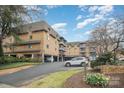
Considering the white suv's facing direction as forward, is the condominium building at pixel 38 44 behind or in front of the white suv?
in front

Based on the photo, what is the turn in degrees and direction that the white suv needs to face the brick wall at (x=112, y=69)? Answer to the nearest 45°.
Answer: approximately 180°

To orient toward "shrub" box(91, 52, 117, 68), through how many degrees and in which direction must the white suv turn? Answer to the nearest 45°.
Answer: approximately 180°

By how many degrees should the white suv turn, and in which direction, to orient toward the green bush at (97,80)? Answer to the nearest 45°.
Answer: approximately 135° to its left

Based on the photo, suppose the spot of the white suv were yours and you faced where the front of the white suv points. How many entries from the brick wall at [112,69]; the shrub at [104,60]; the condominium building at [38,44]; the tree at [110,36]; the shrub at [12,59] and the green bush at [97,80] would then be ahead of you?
2

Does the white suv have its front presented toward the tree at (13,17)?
yes

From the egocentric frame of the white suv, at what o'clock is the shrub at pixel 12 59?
The shrub is roughly at 12 o'clock from the white suv.

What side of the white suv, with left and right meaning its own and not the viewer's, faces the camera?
left
